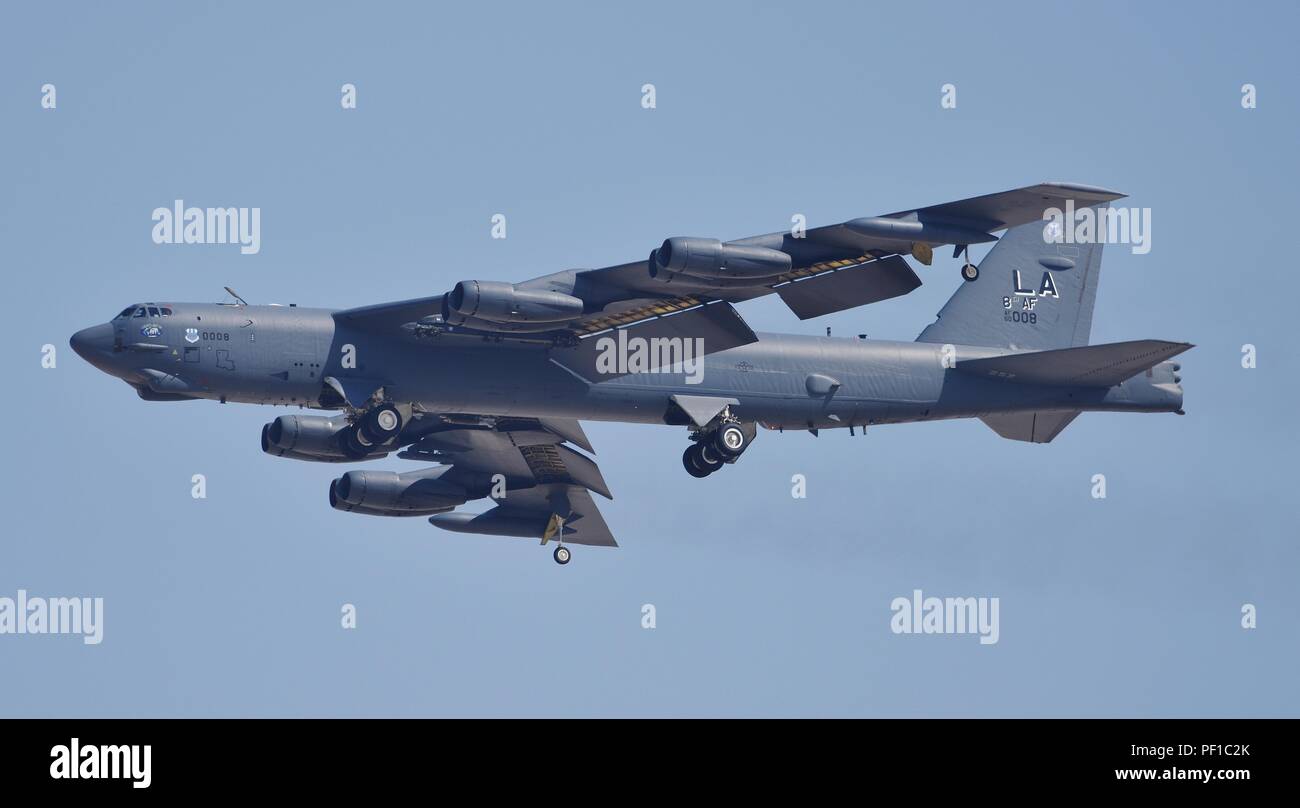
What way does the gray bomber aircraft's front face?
to the viewer's left
